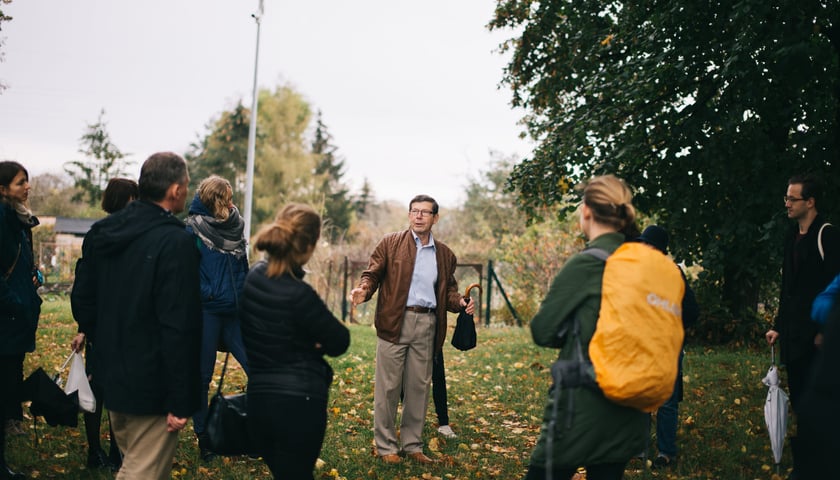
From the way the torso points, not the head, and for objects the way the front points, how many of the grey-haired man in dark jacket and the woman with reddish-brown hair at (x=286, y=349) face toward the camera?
0

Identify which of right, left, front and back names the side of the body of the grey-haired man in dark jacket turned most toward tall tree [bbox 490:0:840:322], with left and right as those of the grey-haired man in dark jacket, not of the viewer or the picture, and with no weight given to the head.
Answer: front

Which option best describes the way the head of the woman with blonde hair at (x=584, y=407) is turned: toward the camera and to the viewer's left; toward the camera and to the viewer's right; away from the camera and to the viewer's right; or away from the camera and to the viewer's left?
away from the camera and to the viewer's left

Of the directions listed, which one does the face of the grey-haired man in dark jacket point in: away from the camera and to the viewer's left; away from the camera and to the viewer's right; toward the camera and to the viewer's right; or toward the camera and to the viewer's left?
away from the camera and to the viewer's right

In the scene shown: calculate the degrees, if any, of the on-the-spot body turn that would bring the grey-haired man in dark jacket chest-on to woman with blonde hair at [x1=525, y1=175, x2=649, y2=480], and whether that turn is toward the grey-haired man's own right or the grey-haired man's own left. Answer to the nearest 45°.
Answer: approximately 90° to the grey-haired man's own right

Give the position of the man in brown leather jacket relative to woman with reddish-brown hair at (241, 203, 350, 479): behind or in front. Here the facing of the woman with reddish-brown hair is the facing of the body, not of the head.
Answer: in front

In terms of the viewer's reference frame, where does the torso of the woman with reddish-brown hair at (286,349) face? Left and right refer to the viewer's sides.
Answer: facing away from the viewer and to the right of the viewer

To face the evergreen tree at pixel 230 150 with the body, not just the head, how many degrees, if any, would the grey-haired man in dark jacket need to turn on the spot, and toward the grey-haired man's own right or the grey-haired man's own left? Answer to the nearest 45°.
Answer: approximately 45° to the grey-haired man's own left

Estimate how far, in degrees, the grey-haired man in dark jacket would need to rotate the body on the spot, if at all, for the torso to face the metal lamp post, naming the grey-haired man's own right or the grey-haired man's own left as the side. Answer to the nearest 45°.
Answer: approximately 45° to the grey-haired man's own left

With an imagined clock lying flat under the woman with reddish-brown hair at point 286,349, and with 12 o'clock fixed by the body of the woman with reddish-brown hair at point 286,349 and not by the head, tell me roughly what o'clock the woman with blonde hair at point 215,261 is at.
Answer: the woman with blonde hair at point 215,261 is roughly at 10 o'clock from the woman with reddish-brown hair at point 286,349.

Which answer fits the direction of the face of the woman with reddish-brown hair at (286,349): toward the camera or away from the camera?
away from the camera

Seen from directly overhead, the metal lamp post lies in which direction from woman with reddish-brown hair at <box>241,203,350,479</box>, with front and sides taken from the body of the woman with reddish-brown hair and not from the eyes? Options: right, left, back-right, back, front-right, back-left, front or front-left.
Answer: front-left

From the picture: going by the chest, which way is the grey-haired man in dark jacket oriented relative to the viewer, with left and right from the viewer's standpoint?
facing away from the viewer and to the right of the viewer
